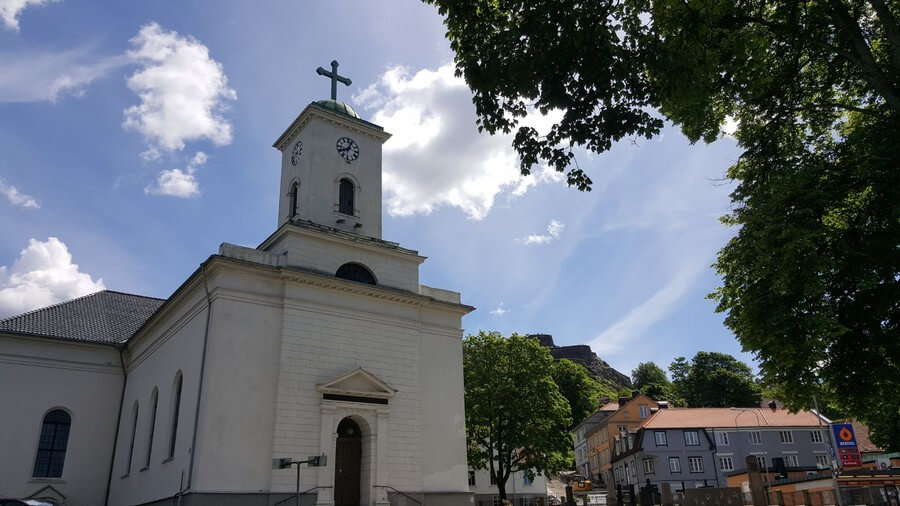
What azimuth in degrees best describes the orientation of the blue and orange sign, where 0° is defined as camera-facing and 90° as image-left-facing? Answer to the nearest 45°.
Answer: approximately 0°

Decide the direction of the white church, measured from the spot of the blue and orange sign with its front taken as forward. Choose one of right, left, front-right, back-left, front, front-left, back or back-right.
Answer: front-right

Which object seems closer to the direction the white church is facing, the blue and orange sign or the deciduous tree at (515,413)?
the blue and orange sign

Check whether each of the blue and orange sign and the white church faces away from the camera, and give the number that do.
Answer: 0

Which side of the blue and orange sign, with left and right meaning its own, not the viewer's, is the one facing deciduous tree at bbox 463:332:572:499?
right

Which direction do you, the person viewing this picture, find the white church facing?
facing the viewer and to the right of the viewer

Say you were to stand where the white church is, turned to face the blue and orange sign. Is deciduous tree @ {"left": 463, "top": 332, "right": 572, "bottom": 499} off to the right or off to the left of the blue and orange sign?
left

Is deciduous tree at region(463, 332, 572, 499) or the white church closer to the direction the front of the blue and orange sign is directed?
the white church

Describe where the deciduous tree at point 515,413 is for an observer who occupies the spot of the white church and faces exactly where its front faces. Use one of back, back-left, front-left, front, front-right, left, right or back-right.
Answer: left
